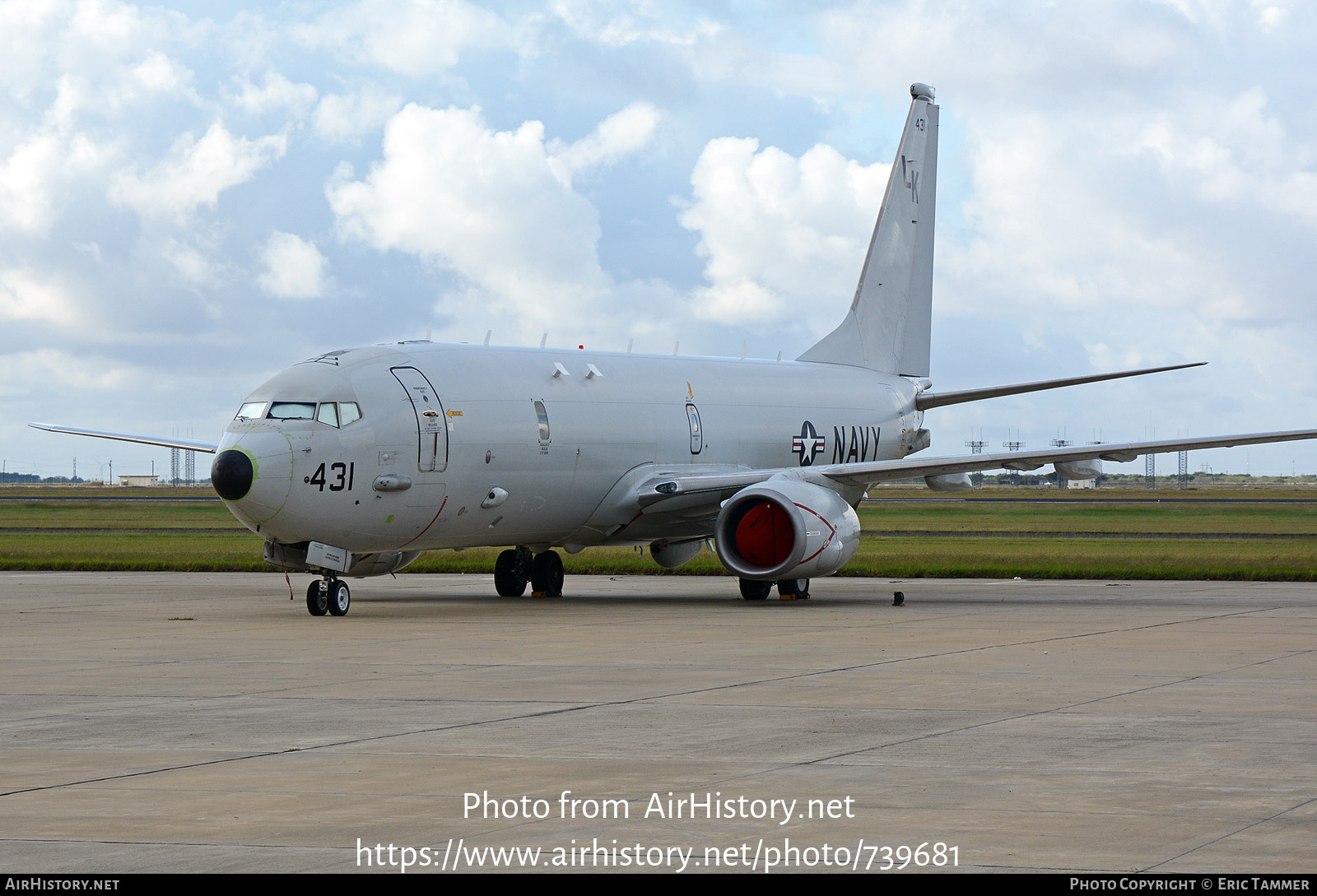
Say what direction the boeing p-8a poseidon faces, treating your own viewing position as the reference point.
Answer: facing the viewer and to the left of the viewer
